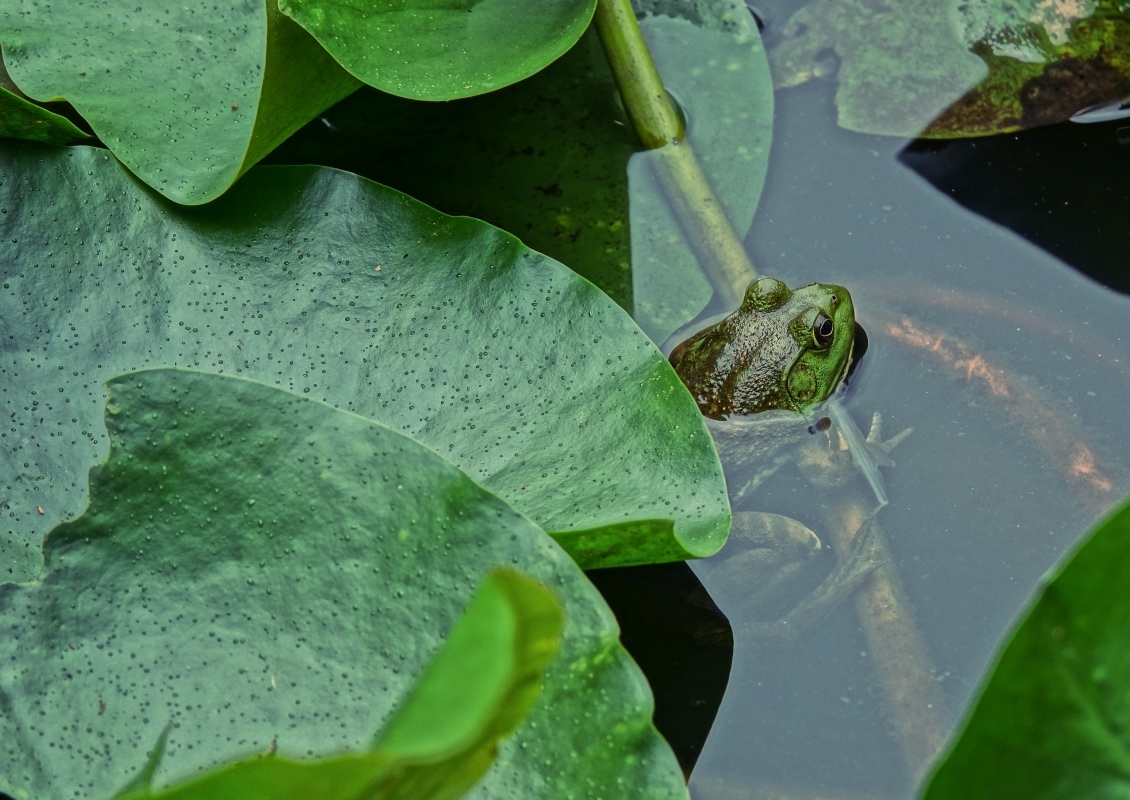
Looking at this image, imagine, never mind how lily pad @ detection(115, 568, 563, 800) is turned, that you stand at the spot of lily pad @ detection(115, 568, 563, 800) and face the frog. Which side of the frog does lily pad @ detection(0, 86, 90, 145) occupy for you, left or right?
left

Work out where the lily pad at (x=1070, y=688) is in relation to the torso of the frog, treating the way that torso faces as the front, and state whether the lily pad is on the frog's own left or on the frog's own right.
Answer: on the frog's own right

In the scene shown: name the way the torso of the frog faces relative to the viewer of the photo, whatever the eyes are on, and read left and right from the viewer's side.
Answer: facing away from the viewer and to the right of the viewer
